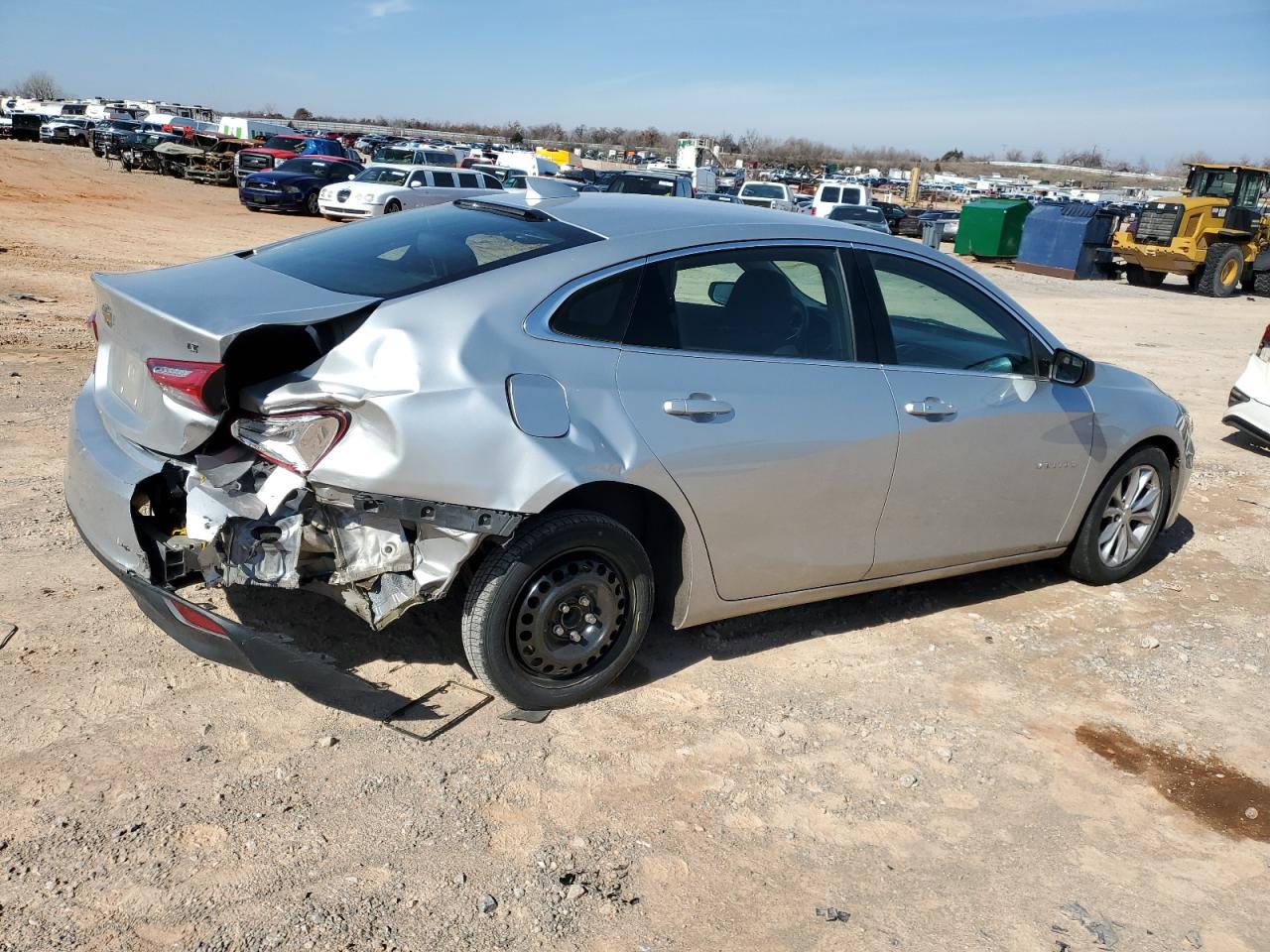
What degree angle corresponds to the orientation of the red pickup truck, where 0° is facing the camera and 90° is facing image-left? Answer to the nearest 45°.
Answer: approximately 45°

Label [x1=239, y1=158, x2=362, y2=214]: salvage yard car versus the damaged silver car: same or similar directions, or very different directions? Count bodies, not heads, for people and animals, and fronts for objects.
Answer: very different directions

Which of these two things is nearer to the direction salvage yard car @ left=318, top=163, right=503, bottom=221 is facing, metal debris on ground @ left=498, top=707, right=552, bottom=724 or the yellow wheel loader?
the metal debris on ground

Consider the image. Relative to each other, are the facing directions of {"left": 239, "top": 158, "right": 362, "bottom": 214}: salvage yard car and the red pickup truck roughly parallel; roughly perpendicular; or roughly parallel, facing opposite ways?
roughly parallel

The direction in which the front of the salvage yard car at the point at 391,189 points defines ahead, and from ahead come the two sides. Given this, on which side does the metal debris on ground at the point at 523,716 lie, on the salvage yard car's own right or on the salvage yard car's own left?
on the salvage yard car's own left

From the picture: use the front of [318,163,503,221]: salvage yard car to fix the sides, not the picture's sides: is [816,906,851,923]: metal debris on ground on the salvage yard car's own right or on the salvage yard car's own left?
on the salvage yard car's own left

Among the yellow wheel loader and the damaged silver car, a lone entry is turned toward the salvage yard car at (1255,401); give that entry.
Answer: the damaged silver car

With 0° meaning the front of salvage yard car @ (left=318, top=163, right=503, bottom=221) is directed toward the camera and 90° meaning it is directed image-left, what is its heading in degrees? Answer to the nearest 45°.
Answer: approximately 45°

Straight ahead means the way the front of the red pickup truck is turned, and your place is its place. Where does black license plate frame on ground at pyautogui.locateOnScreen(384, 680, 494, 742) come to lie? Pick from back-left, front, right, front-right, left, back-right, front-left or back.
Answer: front-left

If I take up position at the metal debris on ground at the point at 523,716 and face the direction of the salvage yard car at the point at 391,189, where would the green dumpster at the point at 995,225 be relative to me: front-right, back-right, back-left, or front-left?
front-right

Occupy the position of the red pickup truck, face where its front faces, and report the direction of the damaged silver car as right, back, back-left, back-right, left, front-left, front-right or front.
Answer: front-left

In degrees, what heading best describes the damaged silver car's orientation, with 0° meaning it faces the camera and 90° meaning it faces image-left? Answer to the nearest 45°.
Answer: approximately 225°

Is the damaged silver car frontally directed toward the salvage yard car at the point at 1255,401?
yes

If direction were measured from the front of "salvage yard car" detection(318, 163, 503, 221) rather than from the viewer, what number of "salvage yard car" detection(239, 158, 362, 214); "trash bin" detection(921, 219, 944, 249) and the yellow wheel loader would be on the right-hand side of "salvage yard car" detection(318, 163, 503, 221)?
1
